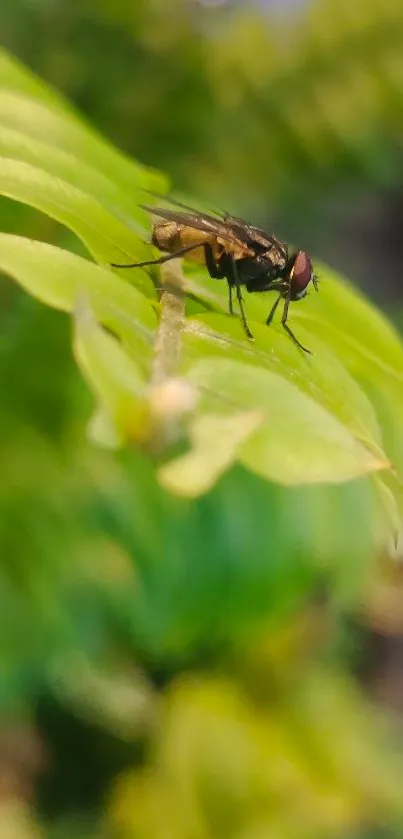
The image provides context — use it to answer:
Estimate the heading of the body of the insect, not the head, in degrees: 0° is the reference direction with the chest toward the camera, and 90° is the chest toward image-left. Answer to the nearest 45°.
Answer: approximately 270°
